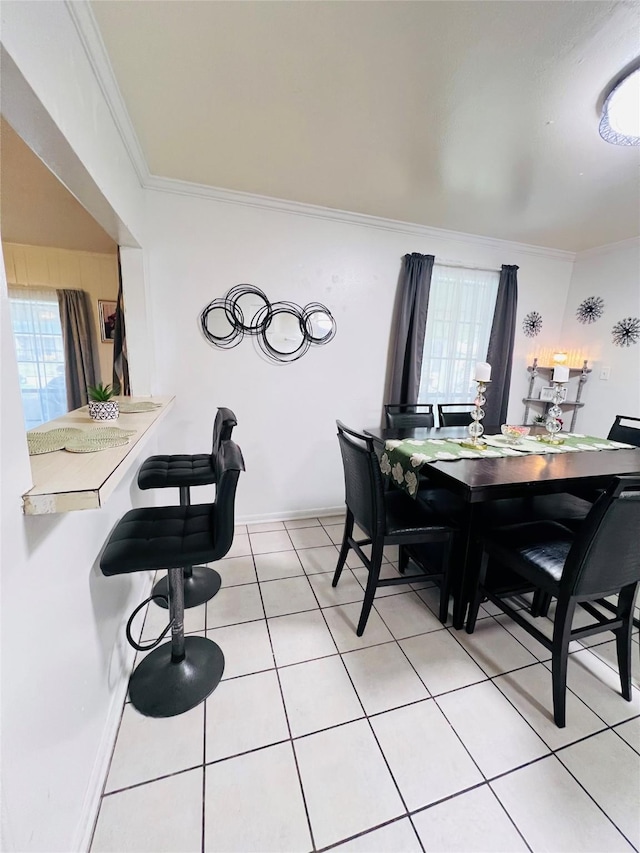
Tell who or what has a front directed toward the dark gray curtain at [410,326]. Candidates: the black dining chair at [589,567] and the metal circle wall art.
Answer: the black dining chair

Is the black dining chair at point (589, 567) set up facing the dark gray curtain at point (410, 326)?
yes

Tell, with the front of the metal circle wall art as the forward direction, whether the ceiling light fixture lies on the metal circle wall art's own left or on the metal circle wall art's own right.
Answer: on the metal circle wall art's own left

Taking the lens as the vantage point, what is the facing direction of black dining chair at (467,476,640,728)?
facing away from the viewer and to the left of the viewer

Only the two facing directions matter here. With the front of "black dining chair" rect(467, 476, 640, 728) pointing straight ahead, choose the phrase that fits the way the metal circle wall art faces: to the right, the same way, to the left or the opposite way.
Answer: the opposite way

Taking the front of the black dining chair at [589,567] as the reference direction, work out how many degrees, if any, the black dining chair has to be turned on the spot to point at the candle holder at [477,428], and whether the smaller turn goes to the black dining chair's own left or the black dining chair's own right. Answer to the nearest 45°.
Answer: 0° — it already faces it

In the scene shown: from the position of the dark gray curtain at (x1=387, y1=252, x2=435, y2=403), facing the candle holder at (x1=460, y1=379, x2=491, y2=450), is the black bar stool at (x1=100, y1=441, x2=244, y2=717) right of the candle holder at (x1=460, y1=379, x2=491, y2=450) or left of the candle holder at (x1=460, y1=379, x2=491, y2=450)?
right

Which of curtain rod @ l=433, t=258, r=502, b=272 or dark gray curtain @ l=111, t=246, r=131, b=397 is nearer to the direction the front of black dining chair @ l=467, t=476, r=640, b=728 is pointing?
the curtain rod

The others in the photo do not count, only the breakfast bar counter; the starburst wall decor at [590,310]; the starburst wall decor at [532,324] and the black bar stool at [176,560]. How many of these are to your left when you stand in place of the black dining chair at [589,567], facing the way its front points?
2

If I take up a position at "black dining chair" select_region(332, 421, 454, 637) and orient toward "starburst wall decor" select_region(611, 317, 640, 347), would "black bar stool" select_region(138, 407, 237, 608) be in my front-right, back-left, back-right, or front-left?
back-left

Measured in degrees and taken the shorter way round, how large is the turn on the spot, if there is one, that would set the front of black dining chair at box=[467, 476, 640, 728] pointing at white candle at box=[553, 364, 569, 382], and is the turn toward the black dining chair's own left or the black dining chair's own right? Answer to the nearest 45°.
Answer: approximately 45° to the black dining chair's own right

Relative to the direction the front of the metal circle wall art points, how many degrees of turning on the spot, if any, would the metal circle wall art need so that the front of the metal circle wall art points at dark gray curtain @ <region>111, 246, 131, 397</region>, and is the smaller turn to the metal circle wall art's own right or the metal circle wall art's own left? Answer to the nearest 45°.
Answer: approximately 90° to the metal circle wall art's own right
